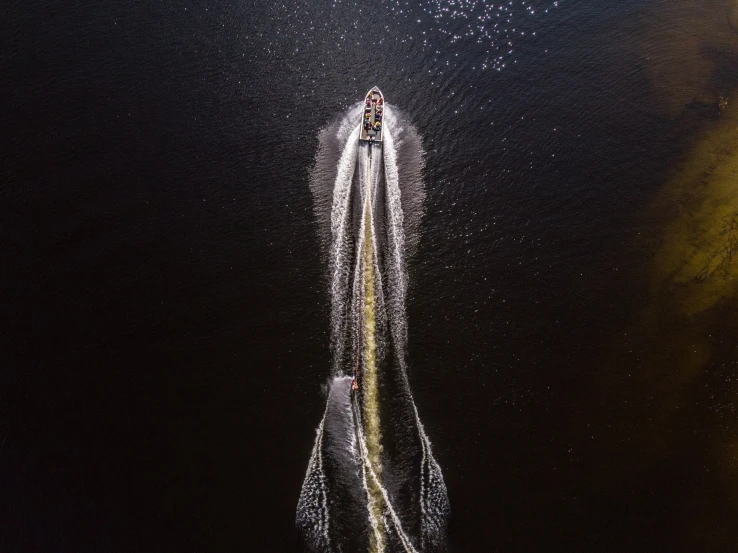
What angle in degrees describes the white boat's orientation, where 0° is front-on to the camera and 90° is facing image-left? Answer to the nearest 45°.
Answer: approximately 180°
